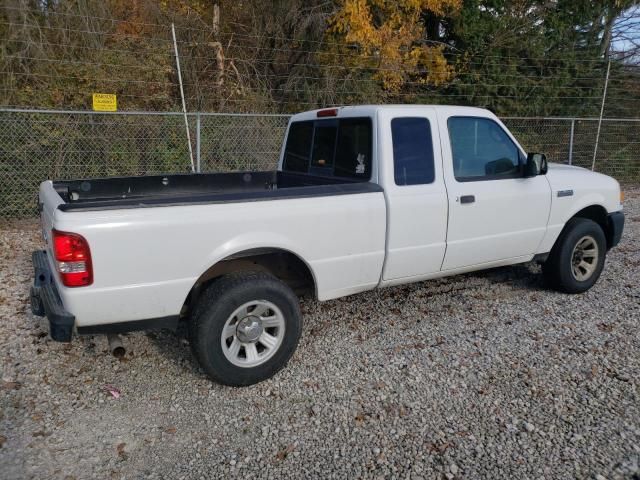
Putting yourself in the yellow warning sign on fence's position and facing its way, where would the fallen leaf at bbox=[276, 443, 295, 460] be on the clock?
The fallen leaf is roughly at 12 o'clock from the yellow warning sign on fence.

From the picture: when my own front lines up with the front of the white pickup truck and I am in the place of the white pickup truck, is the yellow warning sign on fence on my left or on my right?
on my left

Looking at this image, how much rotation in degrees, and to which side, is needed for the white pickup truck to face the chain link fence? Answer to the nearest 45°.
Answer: approximately 90° to its left

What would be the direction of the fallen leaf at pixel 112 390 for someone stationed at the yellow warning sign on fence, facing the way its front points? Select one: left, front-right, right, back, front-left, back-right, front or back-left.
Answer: front

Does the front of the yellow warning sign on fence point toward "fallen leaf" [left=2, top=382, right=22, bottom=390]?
yes

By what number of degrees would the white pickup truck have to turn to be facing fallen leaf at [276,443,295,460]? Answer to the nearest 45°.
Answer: approximately 135° to its right

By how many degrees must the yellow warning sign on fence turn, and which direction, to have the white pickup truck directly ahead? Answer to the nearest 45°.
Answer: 0° — it already faces it

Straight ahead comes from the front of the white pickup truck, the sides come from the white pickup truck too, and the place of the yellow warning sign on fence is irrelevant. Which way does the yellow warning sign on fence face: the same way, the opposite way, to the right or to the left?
to the right

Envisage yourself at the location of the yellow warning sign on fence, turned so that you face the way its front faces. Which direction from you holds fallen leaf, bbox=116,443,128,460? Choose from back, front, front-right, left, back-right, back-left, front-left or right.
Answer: front

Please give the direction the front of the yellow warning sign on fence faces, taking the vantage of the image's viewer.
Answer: facing the viewer

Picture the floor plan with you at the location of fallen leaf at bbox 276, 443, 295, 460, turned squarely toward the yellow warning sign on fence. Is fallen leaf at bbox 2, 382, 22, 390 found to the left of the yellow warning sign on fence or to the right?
left

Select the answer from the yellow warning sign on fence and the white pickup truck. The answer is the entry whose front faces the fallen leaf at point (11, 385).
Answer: the yellow warning sign on fence

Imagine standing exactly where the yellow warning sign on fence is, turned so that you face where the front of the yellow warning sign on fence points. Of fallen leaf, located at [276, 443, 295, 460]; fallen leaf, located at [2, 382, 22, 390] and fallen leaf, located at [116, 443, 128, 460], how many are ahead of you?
3

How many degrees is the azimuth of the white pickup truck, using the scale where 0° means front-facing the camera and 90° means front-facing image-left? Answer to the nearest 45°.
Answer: approximately 225°

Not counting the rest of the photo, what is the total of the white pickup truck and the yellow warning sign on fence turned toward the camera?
1
